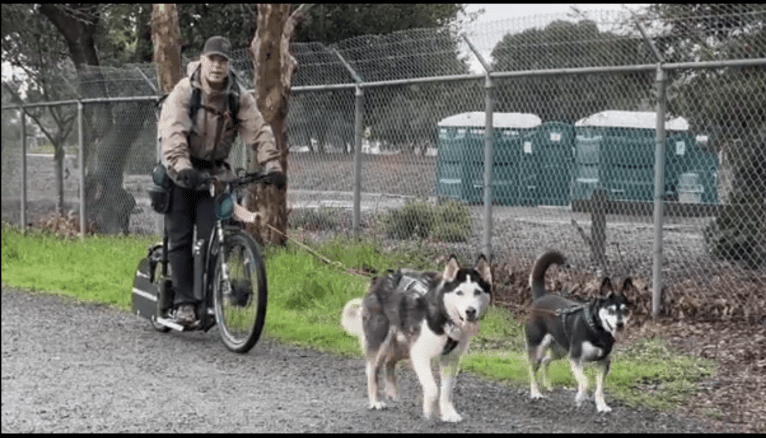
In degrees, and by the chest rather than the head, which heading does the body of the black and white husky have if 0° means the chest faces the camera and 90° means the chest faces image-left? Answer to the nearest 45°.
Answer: approximately 315°

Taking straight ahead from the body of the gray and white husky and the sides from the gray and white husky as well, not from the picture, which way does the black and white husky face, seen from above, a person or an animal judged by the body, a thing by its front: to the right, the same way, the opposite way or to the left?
the same way

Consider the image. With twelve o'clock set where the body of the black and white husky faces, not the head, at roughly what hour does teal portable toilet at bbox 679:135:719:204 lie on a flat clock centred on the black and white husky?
The teal portable toilet is roughly at 8 o'clock from the black and white husky.

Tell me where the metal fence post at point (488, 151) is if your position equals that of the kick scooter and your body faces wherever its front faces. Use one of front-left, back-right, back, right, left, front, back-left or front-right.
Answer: left

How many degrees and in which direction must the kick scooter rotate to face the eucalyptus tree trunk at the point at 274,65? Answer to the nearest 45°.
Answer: approximately 135° to its left

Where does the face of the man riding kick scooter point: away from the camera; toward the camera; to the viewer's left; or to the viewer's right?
toward the camera

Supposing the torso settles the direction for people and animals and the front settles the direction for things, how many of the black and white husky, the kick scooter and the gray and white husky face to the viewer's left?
0

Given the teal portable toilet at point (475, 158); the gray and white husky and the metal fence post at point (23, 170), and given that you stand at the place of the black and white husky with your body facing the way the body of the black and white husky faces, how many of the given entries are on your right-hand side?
2

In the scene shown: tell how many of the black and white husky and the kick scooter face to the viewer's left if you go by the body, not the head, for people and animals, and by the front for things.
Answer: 0

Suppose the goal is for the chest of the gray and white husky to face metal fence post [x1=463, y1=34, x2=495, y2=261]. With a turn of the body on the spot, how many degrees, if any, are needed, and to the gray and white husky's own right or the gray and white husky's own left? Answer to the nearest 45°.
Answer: approximately 135° to the gray and white husky's own left

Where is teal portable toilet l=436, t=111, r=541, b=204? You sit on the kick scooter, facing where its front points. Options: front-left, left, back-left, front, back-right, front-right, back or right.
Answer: left

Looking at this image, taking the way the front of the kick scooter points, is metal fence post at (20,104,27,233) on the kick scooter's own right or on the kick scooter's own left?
on the kick scooter's own right

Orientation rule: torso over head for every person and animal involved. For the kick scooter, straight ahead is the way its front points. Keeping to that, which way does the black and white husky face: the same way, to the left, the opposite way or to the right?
the same way

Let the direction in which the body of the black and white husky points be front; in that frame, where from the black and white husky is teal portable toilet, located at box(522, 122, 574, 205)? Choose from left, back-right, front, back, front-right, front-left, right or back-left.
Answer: back-left

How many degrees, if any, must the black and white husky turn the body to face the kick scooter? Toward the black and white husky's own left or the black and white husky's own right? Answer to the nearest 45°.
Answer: approximately 180°

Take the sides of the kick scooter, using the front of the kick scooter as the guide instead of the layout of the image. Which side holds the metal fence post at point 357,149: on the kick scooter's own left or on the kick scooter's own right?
on the kick scooter's own left

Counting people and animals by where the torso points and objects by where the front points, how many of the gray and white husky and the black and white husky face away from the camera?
0
